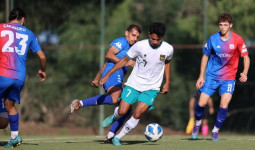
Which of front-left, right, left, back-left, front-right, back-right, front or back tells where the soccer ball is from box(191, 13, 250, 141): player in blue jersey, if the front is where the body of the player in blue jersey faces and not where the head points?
front-right

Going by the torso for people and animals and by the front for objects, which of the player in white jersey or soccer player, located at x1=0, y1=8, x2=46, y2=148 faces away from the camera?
the soccer player

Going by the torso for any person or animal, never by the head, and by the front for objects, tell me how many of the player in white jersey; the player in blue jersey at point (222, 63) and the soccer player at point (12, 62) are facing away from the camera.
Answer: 1

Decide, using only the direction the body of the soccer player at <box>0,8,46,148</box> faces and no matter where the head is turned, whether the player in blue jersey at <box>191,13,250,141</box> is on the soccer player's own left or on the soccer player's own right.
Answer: on the soccer player's own right

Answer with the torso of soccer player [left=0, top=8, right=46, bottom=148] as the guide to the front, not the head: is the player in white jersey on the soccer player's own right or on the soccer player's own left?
on the soccer player's own right

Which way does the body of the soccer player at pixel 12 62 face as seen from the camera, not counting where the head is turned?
away from the camera

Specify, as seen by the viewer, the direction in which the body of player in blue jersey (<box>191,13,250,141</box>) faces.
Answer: toward the camera

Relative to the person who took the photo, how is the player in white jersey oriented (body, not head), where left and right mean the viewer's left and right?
facing the viewer

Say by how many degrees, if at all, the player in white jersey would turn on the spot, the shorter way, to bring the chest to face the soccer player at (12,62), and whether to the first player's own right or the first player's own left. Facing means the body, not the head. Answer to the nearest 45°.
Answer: approximately 90° to the first player's own right
